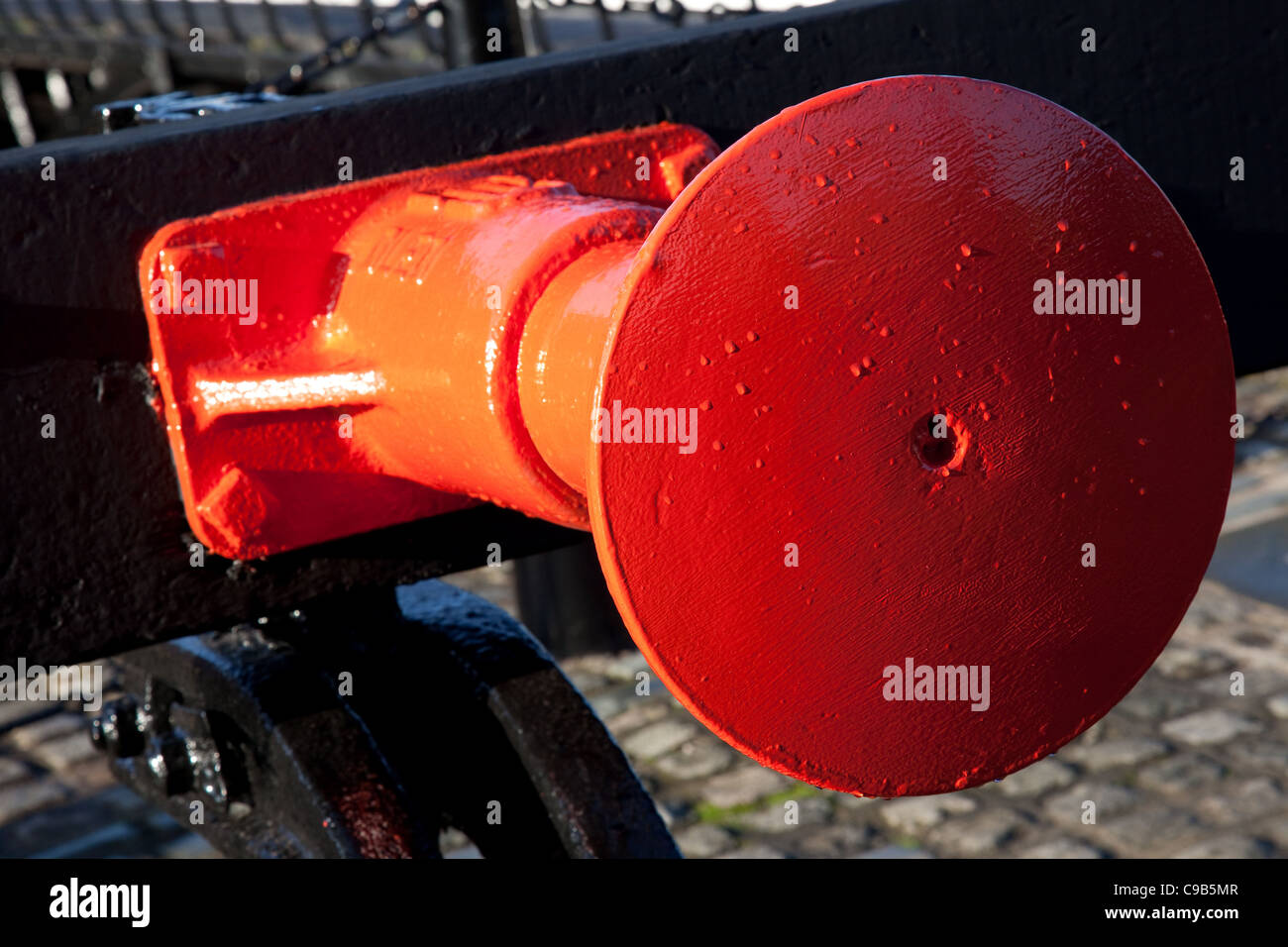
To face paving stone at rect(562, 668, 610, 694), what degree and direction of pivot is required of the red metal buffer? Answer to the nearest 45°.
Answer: approximately 135° to its left

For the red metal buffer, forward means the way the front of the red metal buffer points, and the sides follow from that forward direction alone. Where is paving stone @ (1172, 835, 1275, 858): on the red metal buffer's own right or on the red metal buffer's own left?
on the red metal buffer's own left

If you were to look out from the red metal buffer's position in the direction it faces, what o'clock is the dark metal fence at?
The dark metal fence is roughly at 7 o'clock from the red metal buffer.

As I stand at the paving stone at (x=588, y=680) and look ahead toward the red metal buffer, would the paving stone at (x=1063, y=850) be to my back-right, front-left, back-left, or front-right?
front-left

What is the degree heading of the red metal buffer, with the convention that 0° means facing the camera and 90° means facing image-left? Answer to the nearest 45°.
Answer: approximately 315°

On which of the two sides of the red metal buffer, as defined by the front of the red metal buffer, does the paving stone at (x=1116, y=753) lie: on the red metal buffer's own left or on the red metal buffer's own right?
on the red metal buffer's own left

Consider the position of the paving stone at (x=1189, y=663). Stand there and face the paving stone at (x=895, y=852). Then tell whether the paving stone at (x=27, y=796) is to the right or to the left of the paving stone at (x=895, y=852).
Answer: right
